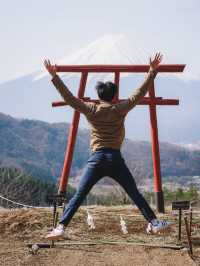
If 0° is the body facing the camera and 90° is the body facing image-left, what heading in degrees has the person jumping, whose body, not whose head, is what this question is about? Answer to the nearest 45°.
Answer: approximately 180°

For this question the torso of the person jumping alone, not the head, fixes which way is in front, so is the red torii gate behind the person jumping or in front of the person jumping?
in front

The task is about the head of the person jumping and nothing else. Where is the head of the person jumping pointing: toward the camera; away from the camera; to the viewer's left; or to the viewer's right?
away from the camera
